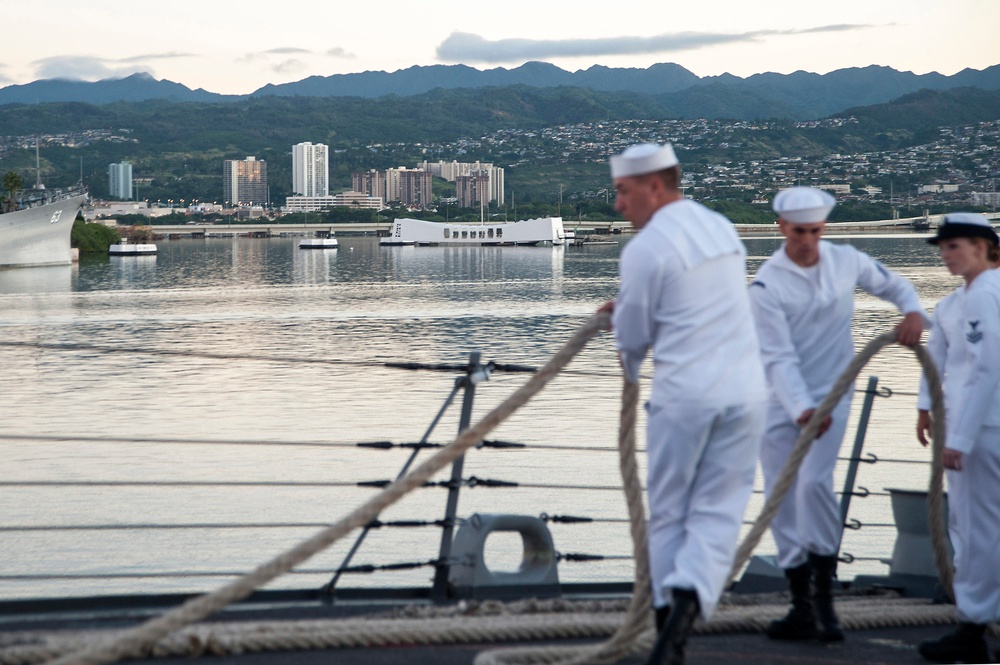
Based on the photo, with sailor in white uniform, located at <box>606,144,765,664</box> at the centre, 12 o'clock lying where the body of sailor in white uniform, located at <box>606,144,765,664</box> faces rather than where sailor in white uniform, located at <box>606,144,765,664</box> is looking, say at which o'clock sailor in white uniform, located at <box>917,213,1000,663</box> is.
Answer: sailor in white uniform, located at <box>917,213,1000,663</box> is roughly at 3 o'clock from sailor in white uniform, located at <box>606,144,765,664</box>.

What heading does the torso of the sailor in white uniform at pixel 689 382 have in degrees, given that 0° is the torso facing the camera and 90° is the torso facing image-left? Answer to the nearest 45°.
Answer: approximately 135°

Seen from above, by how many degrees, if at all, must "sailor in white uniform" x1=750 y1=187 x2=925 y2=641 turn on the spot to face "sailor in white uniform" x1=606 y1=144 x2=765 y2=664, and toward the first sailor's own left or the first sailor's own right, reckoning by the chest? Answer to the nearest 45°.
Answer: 0° — they already face them

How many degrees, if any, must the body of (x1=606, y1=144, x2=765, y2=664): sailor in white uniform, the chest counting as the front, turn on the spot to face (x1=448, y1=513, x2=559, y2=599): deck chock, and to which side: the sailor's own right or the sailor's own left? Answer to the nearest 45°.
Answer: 0° — they already face it

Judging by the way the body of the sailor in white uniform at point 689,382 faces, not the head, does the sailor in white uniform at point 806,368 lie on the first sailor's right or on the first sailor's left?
on the first sailor's right

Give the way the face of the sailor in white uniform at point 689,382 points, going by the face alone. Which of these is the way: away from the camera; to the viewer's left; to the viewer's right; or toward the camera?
to the viewer's left

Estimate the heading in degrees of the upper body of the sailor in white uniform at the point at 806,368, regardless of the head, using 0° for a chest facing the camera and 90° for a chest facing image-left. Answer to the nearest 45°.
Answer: approximately 0°

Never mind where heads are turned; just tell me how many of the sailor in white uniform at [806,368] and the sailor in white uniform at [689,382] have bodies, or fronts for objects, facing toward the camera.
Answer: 1
